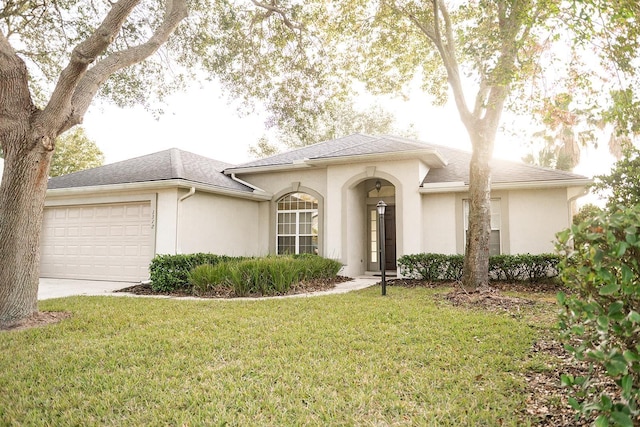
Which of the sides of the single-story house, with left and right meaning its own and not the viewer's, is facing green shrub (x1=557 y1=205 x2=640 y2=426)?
front

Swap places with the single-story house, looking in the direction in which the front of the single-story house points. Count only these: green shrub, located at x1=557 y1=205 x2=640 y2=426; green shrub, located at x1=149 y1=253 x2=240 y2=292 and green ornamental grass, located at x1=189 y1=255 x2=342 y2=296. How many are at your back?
0

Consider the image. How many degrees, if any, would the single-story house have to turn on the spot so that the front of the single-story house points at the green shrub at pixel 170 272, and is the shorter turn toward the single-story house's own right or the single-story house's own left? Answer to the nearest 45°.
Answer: approximately 45° to the single-story house's own right

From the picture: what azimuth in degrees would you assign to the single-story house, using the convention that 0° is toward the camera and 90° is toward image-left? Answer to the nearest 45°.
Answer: approximately 0°

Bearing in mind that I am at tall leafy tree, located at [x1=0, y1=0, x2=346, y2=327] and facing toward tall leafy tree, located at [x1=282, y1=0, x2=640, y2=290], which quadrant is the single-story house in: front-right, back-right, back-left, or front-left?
front-left

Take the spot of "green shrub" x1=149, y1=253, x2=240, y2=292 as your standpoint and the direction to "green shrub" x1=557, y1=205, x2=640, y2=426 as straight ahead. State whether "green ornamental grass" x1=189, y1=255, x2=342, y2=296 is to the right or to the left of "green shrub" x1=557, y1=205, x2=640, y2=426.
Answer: left
